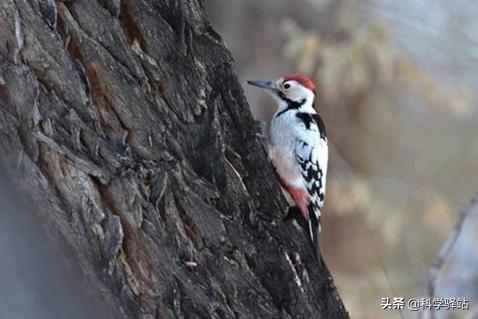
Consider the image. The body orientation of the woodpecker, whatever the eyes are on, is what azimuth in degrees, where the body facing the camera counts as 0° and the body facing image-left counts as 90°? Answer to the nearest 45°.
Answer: approximately 90°
